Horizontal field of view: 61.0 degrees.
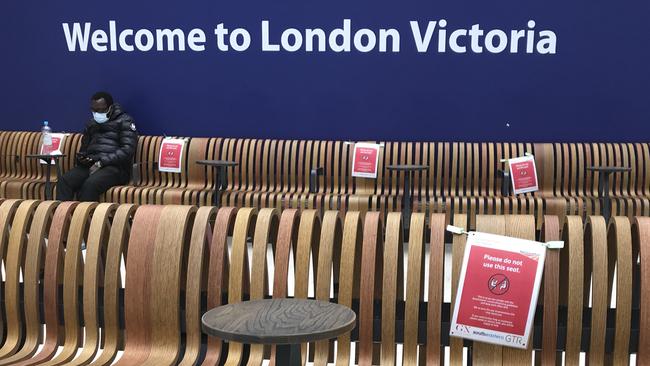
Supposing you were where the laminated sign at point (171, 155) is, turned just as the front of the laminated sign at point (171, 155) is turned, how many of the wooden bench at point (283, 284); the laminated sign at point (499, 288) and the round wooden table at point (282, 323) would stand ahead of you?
3

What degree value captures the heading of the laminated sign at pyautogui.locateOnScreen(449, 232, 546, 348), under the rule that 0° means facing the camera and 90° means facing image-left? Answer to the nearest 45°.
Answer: approximately 0°

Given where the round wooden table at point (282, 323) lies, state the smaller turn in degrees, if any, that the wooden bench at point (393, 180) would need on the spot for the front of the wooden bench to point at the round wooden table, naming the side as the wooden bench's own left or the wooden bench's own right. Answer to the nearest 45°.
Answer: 0° — it already faces it

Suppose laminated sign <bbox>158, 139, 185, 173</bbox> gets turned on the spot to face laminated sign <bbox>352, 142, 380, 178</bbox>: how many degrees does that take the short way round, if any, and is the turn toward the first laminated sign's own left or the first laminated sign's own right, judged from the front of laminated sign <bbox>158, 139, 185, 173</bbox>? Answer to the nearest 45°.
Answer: approximately 45° to the first laminated sign's own left

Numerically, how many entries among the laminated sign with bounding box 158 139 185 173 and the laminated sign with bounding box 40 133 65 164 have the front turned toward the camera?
2

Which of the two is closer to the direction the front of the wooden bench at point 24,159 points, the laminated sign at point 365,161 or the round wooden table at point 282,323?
the round wooden table

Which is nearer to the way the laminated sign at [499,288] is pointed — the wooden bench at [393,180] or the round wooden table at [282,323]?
the round wooden table

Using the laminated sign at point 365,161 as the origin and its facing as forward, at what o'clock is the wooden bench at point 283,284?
The wooden bench is roughly at 12 o'clock from the laminated sign.

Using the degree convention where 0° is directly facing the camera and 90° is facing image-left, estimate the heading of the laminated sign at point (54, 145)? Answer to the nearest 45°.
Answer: approximately 0°
